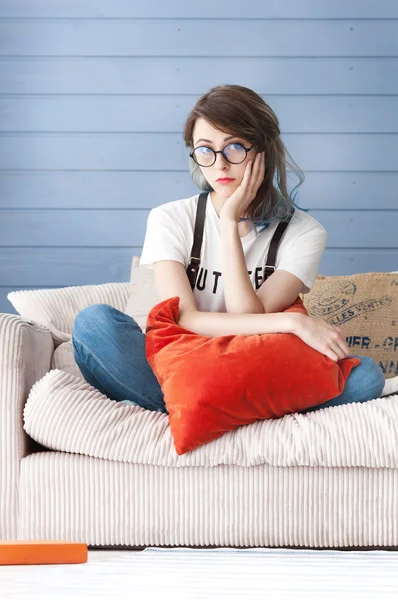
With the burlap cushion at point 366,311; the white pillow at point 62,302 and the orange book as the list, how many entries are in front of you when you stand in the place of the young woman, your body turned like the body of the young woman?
1

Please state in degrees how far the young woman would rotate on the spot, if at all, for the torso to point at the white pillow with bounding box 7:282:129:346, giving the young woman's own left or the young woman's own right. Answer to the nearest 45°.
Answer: approximately 135° to the young woman's own right

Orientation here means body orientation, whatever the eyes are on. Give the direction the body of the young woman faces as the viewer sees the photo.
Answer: toward the camera

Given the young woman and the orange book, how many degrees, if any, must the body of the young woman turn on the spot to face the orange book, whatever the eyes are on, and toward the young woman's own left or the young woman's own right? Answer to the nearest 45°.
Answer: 0° — they already face it

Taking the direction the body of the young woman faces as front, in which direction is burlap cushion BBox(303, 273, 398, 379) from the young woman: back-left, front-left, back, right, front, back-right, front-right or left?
back-left

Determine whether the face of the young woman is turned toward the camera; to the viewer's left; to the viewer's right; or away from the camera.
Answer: toward the camera
